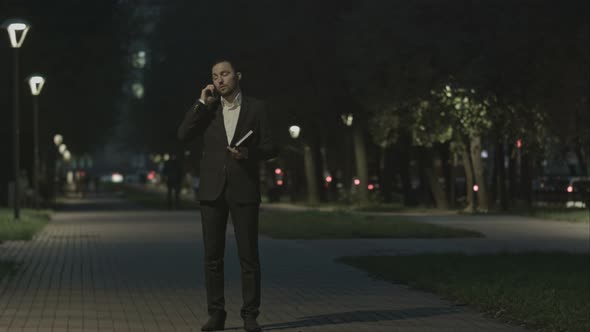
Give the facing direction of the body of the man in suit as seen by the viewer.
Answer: toward the camera

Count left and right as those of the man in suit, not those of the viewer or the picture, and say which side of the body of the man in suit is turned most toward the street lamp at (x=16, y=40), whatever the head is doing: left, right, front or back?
back
